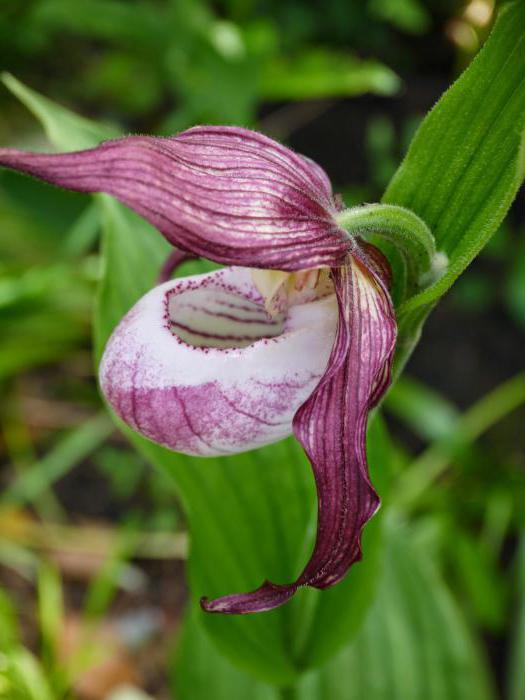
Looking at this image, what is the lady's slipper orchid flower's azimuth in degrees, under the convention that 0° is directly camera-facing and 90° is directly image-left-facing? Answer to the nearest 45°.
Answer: approximately 90°
